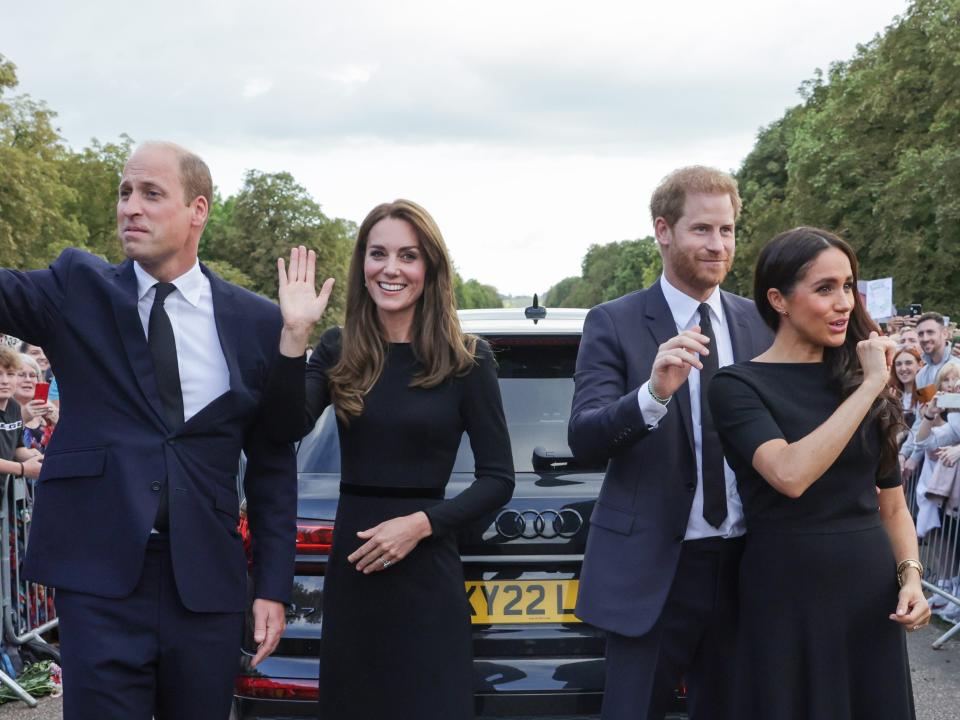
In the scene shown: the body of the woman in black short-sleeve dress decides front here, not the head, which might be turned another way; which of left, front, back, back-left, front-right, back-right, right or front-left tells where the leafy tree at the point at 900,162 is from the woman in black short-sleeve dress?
back-left

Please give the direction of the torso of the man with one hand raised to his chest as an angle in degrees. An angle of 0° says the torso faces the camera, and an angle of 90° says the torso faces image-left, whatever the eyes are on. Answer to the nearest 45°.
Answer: approximately 315°

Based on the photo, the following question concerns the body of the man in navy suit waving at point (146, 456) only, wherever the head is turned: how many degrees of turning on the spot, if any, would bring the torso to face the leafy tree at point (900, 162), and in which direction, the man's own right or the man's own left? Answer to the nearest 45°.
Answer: approximately 135° to the man's own left

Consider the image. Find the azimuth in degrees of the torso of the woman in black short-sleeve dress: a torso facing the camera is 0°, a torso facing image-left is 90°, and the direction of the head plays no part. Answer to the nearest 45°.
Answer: approximately 315°

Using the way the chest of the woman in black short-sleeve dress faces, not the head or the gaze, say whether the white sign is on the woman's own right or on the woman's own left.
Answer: on the woman's own left

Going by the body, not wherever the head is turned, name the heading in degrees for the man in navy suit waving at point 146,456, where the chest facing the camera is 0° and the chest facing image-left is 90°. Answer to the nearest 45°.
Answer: approximately 0°

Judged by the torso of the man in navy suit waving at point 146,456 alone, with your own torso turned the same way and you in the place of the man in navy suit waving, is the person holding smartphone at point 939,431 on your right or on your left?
on your left
